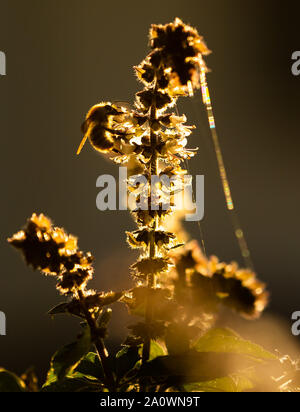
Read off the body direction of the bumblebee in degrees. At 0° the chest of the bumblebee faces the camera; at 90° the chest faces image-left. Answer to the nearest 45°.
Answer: approximately 270°
